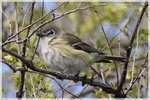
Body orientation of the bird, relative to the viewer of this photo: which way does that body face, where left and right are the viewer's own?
facing to the left of the viewer
